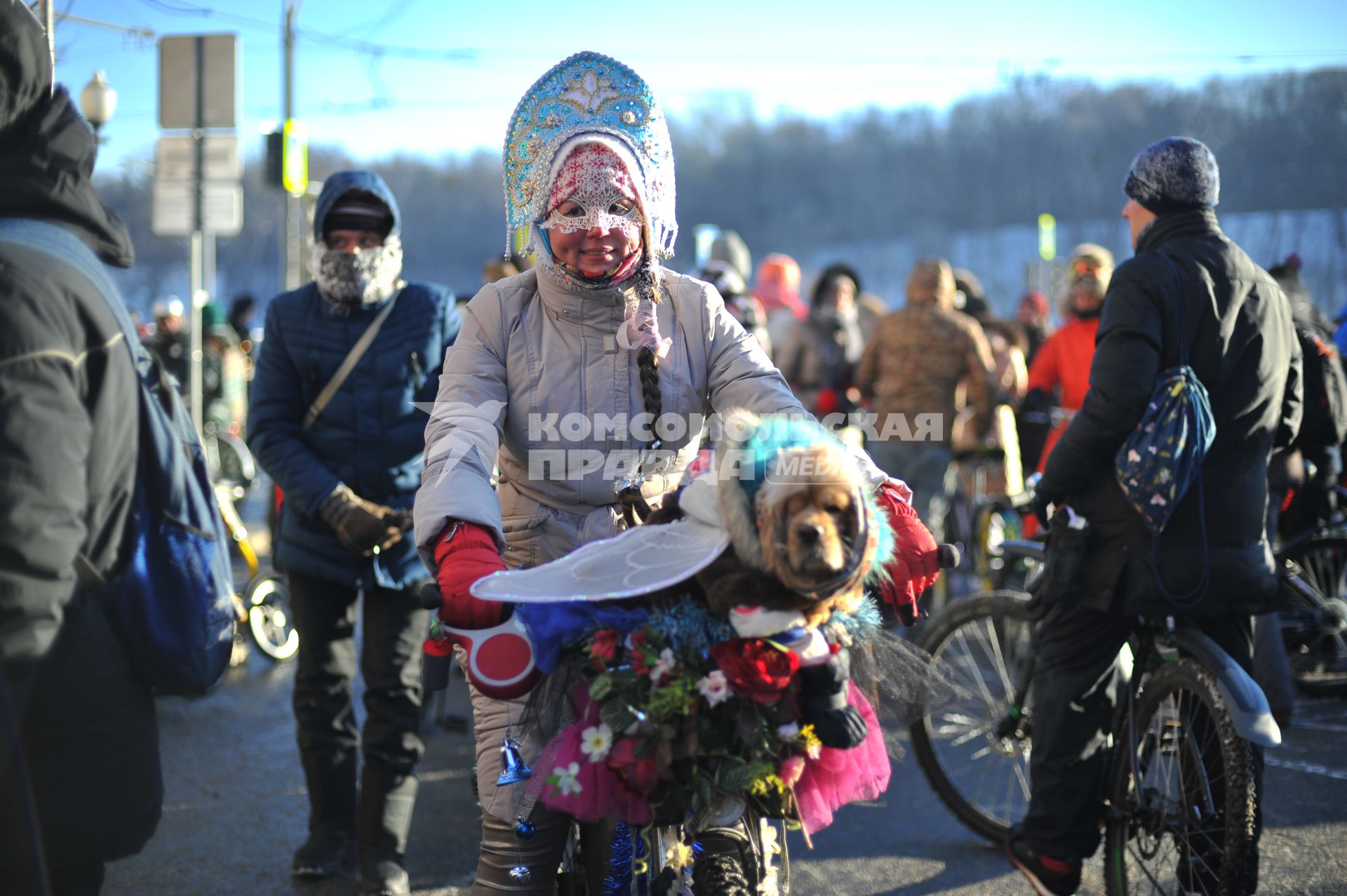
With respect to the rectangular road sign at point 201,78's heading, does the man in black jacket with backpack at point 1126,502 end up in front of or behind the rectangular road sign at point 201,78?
behind

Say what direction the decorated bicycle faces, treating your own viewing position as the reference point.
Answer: facing the viewer

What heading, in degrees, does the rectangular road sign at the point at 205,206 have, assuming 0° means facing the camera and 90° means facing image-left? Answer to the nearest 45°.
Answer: approximately 180°

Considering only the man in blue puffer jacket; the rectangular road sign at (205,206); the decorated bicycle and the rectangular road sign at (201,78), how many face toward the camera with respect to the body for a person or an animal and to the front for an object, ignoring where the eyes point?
2

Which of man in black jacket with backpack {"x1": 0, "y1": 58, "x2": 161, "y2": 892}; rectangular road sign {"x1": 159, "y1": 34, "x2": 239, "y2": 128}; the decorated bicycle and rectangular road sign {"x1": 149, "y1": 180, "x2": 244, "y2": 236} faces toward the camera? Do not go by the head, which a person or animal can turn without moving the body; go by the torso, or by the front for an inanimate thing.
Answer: the decorated bicycle

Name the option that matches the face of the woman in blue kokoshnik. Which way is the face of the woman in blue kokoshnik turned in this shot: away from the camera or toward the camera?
toward the camera

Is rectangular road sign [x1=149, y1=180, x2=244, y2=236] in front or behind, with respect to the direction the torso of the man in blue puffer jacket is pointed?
behind

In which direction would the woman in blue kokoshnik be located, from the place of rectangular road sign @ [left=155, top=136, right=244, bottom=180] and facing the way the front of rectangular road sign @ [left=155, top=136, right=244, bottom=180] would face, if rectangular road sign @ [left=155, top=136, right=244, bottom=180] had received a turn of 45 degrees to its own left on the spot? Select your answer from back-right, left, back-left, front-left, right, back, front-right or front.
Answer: back-left

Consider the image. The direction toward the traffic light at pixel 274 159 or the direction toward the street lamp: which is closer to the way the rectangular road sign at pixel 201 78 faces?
the traffic light

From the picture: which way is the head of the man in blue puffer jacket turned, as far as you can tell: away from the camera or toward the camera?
toward the camera

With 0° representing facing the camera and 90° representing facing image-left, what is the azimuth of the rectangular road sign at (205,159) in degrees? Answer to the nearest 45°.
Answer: approximately 180°

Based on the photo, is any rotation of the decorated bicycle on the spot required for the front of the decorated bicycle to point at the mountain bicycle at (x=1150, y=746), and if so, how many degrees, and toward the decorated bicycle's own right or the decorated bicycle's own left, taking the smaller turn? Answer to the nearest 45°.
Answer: approximately 135° to the decorated bicycle's own left
